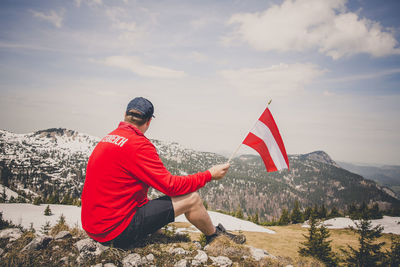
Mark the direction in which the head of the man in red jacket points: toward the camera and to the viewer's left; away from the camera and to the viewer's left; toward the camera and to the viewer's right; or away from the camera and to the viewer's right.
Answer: away from the camera and to the viewer's right

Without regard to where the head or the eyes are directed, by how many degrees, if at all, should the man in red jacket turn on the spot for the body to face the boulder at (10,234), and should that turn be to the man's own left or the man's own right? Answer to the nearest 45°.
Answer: approximately 90° to the man's own left

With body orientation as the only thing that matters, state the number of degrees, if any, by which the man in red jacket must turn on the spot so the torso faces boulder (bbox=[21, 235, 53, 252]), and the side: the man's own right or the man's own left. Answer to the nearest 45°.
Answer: approximately 90° to the man's own left

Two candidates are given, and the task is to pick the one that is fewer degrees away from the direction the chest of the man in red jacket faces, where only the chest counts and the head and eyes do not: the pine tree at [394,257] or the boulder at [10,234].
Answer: the pine tree

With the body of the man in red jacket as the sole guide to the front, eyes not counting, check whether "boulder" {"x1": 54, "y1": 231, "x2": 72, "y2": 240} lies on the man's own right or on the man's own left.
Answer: on the man's own left

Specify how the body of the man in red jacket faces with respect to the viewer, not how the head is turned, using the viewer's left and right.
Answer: facing away from the viewer and to the right of the viewer
